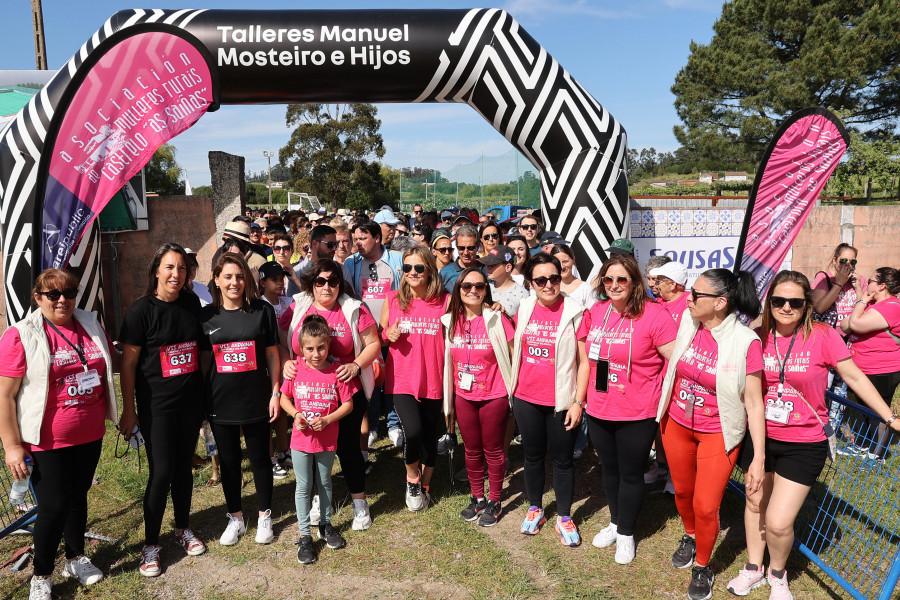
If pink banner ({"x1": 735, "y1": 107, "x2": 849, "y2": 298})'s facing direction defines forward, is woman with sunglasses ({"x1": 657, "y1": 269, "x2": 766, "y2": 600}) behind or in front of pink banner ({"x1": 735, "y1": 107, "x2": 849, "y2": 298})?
in front

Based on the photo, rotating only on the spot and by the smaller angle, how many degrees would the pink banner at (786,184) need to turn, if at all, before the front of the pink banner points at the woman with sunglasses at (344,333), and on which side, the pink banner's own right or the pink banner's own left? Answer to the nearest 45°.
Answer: approximately 45° to the pink banner's own right

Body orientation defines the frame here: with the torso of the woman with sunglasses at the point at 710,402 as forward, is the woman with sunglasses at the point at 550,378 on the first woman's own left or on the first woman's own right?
on the first woman's own right

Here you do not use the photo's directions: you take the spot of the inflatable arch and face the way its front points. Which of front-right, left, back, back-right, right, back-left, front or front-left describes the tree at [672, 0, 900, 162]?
back-left

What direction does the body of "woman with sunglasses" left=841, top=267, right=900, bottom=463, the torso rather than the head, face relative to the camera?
to the viewer's left

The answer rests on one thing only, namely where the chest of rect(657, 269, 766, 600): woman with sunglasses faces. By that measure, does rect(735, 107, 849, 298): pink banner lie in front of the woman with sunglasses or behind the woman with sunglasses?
behind

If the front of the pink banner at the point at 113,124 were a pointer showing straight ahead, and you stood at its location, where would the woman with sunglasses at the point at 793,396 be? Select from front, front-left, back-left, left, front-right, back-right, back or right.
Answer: front-left
